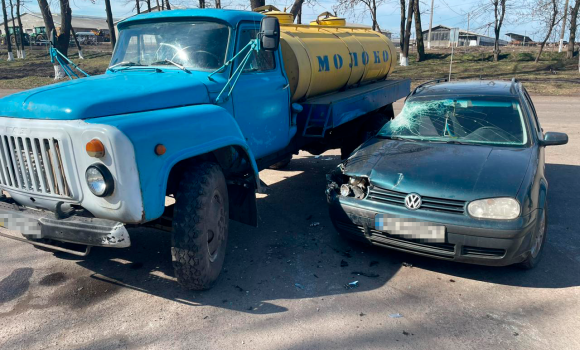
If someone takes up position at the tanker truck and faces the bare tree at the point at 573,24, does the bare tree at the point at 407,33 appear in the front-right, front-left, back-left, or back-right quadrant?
front-left

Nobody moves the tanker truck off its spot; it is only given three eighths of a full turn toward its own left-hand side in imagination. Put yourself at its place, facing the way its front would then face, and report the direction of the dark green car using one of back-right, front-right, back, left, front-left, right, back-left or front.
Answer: front

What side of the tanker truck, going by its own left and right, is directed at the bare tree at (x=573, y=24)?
back

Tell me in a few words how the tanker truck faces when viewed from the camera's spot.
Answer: facing the viewer and to the left of the viewer

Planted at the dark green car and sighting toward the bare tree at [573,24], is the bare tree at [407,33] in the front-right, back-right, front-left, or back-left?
front-left

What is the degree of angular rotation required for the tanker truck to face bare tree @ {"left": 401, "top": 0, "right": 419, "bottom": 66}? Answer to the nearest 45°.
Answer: approximately 180°

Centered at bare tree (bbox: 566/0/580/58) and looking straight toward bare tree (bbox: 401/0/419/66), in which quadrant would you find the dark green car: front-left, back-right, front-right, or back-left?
front-left
